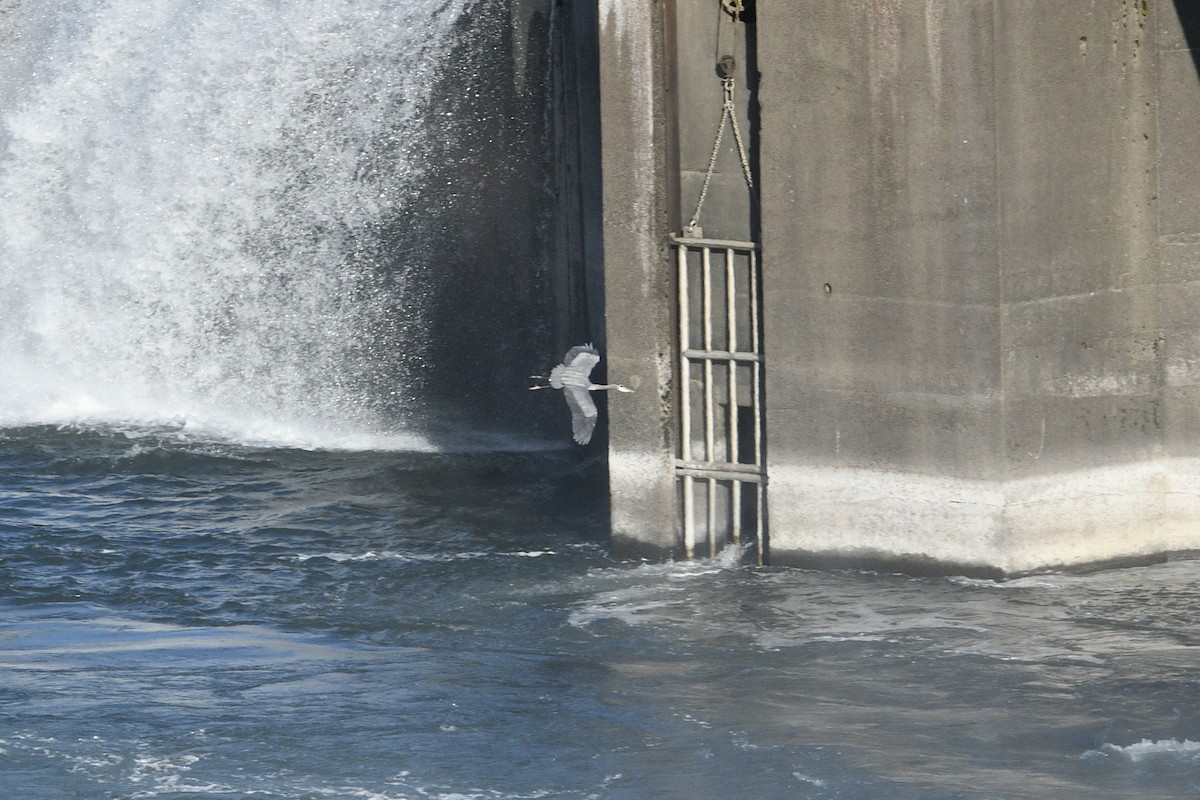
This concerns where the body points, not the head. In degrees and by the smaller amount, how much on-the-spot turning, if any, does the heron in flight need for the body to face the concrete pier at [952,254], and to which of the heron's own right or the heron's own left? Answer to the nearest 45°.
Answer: approximately 45° to the heron's own right

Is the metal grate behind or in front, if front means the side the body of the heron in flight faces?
in front

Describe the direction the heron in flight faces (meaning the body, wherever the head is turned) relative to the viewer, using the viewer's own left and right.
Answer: facing to the right of the viewer
